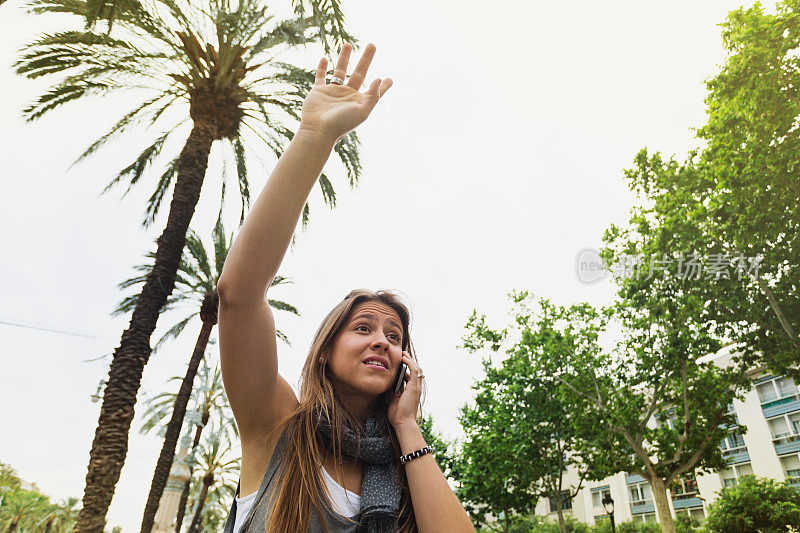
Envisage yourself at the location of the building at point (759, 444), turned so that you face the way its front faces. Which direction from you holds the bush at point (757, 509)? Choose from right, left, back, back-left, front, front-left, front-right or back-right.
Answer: front-left

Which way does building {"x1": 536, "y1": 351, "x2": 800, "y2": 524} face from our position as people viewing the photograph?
facing the viewer and to the left of the viewer

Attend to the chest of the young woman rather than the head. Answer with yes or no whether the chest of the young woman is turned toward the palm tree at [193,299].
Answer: no

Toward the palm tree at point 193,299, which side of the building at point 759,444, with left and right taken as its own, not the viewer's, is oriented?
front

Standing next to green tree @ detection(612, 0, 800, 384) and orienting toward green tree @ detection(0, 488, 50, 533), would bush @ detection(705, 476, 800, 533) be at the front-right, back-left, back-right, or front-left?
front-right

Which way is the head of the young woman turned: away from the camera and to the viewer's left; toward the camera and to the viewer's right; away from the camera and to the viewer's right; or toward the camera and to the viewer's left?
toward the camera and to the viewer's right

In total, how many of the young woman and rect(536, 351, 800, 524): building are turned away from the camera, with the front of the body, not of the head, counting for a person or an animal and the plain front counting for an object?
0

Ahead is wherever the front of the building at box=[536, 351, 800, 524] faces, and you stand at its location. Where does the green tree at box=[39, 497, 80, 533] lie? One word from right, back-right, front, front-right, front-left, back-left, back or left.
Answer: front-right

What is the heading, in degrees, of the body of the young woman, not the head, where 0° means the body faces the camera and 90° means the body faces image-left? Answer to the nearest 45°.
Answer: approximately 315°

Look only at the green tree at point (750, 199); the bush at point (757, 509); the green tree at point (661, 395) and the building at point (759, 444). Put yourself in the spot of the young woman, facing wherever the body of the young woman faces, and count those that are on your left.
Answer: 4

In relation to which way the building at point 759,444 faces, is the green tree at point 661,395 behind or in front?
in front

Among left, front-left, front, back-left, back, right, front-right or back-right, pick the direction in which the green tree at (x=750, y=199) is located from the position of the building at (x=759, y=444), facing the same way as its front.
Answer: front-left

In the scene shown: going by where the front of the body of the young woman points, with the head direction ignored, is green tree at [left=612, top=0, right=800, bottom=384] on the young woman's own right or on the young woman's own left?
on the young woman's own left
